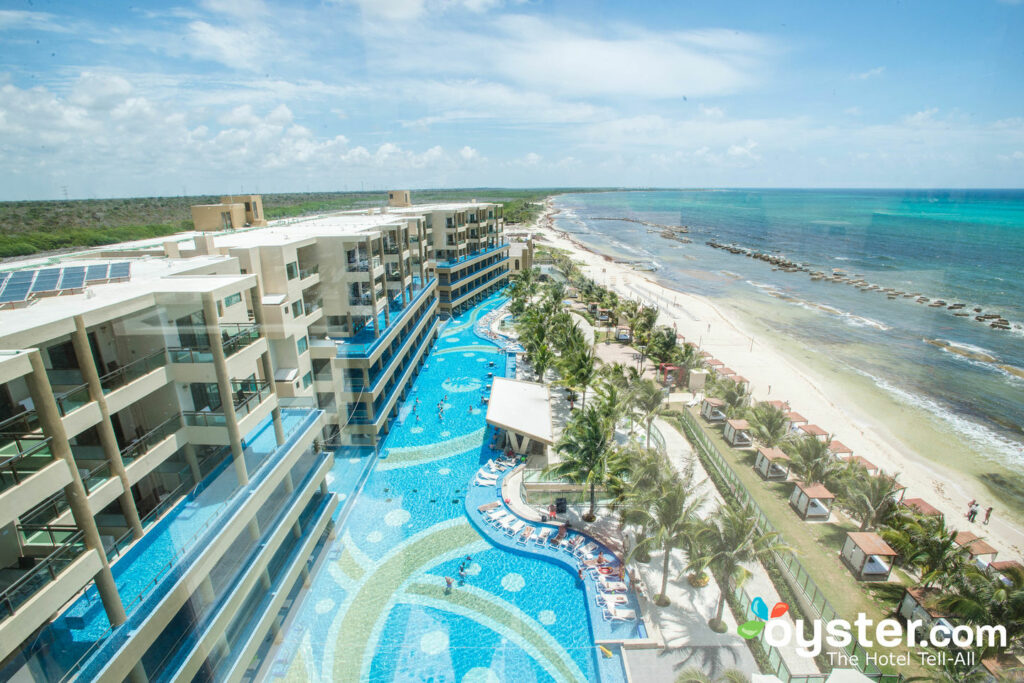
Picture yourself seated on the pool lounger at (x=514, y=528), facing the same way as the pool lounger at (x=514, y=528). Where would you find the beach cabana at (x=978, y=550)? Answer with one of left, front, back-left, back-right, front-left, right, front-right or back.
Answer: back-left

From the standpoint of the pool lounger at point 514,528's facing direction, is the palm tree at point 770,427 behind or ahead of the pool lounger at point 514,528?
behind

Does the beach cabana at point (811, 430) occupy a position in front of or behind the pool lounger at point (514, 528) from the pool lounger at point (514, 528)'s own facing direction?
behind

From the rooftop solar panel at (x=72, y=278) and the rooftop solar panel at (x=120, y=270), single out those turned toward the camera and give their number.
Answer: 2

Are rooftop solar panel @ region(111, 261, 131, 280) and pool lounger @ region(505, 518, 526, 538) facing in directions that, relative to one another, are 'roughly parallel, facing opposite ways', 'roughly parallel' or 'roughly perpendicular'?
roughly perpendicular

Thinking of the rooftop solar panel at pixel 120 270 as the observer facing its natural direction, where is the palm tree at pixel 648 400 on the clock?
The palm tree is roughly at 9 o'clock from the rooftop solar panel.

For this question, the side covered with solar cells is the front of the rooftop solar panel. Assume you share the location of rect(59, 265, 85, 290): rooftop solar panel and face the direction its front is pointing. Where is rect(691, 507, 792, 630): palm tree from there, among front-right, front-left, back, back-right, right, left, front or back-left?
front-left

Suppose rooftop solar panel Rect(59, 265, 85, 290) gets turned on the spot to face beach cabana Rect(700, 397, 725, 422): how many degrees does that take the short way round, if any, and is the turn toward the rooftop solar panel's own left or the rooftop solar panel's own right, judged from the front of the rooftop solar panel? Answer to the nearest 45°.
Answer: approximately 90° to the rooftop solar panel's own left

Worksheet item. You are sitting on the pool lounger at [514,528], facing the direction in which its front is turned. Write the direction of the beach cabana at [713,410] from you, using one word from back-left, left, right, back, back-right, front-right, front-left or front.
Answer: back

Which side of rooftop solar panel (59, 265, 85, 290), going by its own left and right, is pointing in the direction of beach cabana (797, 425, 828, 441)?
left

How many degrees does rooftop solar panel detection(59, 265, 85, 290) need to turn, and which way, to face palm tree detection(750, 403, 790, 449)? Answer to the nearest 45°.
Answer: approximately 90° to its left
